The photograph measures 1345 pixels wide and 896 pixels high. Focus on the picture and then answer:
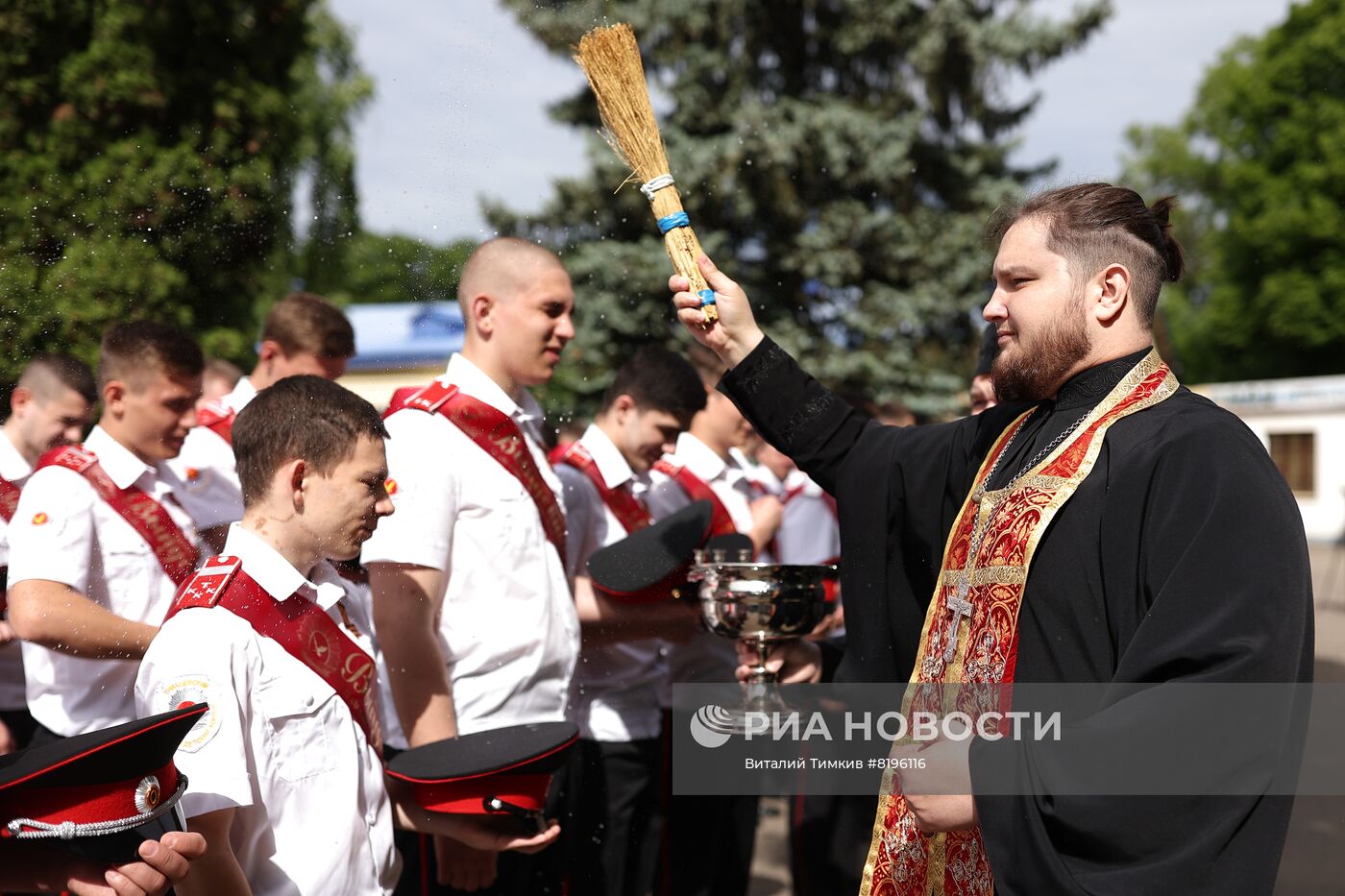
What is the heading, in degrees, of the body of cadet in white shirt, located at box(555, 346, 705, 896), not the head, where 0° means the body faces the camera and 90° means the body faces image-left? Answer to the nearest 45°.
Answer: approximately 315°

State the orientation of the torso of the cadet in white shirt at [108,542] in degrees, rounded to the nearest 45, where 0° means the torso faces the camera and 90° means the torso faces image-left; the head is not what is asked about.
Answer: approximately 315°

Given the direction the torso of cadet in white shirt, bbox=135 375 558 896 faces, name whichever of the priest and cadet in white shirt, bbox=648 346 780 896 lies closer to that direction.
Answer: the priest

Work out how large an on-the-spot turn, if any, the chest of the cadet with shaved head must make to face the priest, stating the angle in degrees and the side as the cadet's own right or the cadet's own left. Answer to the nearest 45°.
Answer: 0° — they already face them

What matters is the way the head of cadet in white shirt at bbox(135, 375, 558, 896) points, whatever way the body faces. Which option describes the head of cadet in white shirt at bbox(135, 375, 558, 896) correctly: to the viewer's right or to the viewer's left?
to the viewer's right

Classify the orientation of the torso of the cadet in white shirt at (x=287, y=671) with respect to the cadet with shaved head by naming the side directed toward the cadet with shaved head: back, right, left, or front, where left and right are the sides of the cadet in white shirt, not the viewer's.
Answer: left

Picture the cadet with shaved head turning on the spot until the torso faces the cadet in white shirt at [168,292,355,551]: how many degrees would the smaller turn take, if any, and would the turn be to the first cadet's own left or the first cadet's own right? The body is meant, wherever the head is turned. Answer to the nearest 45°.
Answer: approximately 180°

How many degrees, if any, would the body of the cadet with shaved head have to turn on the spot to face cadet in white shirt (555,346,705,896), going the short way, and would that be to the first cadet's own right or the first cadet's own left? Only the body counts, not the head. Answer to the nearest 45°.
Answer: approximately 90° to the first cadet's own left

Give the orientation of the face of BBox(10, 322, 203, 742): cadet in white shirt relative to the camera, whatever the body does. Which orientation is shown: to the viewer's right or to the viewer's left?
to the viewer's right

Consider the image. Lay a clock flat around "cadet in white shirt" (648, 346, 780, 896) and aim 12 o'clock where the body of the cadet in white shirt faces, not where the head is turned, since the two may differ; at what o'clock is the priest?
The priest is roughly at 1 o'clock from the cadet in white shirt.

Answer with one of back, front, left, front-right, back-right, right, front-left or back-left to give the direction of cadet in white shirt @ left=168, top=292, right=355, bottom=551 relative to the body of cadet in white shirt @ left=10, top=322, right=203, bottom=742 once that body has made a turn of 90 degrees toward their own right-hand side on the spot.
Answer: back
